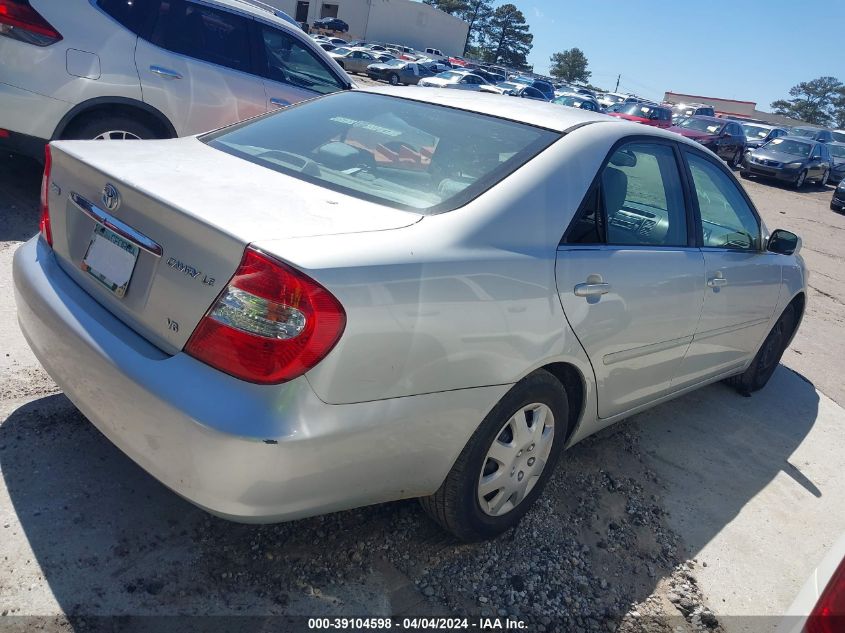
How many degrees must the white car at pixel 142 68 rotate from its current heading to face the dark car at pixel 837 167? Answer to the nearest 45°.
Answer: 0° — it already faces it

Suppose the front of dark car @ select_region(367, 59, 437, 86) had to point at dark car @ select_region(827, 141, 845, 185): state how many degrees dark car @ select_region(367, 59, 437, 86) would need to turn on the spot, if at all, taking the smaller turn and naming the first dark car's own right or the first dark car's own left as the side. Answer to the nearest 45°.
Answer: approximately 90° to the first dark car's own left

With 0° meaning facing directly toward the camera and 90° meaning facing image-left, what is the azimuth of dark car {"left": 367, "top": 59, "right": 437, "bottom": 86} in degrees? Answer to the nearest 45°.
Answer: approximately 45°

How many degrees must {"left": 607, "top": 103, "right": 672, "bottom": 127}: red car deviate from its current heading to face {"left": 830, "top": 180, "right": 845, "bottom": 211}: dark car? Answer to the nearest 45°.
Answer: approximately 90° to its left

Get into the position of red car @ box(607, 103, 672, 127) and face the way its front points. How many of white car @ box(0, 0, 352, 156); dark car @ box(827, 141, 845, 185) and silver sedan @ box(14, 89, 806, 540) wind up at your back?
1

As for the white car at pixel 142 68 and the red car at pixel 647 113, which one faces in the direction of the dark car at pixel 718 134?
the white car

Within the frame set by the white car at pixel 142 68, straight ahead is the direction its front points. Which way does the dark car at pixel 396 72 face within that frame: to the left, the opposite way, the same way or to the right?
the opposite way

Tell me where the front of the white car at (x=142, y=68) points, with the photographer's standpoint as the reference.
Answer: facing away from the viewer and to the right of the viewer
